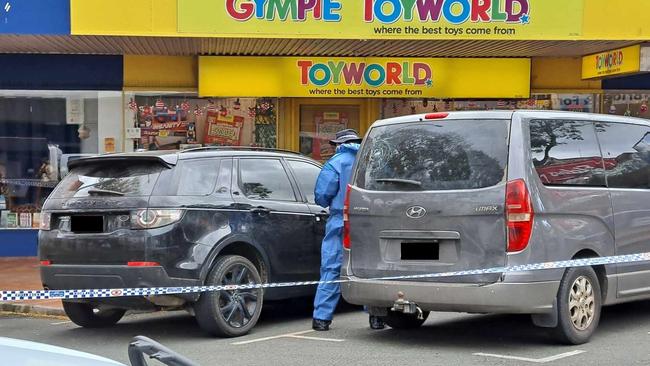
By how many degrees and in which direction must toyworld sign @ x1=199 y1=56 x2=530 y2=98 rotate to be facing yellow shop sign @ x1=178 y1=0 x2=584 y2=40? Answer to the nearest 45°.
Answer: approximately 45° to its left

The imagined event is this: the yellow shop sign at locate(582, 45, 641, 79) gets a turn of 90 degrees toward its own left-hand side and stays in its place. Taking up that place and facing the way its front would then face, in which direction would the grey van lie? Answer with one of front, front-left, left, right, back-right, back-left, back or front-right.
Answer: front-right

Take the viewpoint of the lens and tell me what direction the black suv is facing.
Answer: facing away from the viewer and to the right of the viewer

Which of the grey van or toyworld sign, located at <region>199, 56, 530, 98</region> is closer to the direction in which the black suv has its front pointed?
the toyworld sign

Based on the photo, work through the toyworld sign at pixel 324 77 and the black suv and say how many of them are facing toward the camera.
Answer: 1

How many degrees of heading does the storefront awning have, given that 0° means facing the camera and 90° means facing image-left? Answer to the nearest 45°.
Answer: approximately 0°

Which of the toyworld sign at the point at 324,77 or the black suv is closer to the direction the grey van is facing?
the toyworld sign

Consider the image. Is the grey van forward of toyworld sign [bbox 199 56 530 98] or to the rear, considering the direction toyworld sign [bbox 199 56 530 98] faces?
forward

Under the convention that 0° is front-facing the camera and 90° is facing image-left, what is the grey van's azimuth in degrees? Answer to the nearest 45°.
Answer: approximately 225°

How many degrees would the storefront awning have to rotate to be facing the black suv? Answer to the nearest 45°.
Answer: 0° — it already faces it

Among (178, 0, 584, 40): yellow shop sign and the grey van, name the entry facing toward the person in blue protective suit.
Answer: the yellow shop sign
